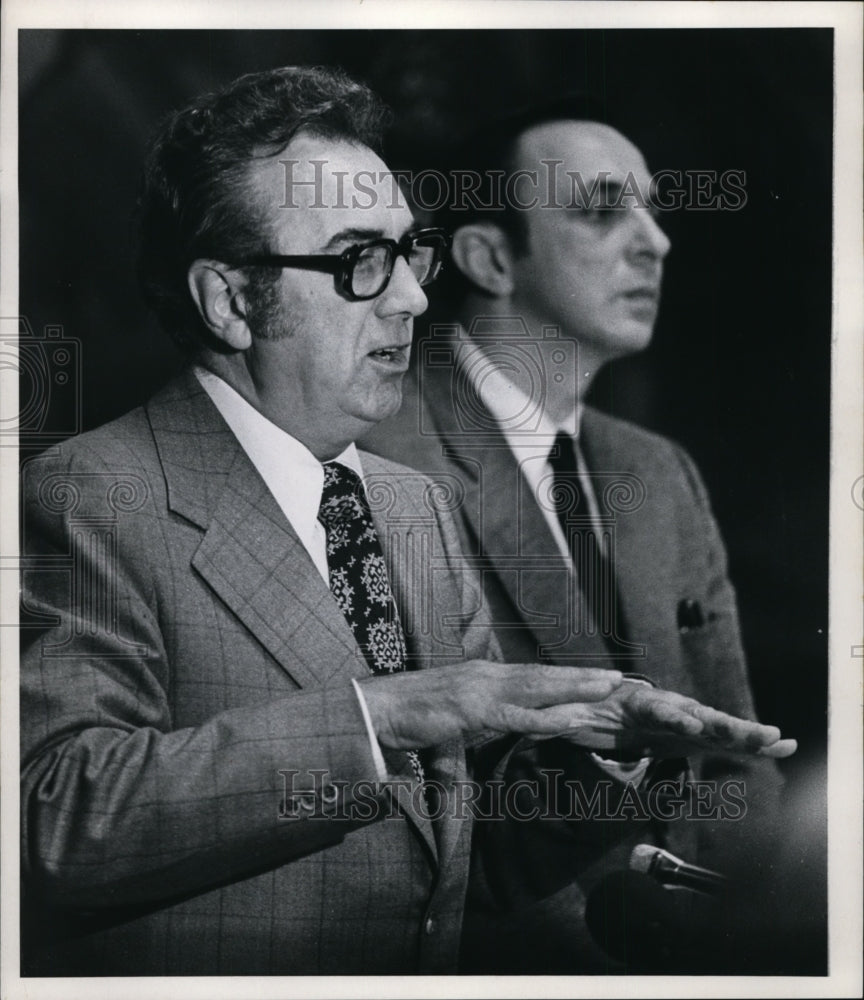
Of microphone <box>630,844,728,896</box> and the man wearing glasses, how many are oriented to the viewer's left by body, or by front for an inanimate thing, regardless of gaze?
1

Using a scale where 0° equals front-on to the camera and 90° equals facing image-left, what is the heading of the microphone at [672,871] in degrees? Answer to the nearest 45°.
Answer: approximately 90°

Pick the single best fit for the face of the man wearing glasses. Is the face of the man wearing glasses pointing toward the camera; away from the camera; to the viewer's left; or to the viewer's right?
to the viewer's right

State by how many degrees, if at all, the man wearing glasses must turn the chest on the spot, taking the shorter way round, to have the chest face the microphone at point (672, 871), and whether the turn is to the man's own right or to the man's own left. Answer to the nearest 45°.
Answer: approximately 45° to the man's own left

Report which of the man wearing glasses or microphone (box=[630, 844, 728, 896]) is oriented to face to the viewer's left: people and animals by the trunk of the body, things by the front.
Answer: the microphone

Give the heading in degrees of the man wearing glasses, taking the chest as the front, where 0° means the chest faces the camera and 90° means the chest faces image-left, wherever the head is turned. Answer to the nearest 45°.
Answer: approximately 315°

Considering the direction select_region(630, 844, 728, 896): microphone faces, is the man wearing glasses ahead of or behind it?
ahead
